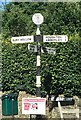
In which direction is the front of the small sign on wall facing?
toward the camera
